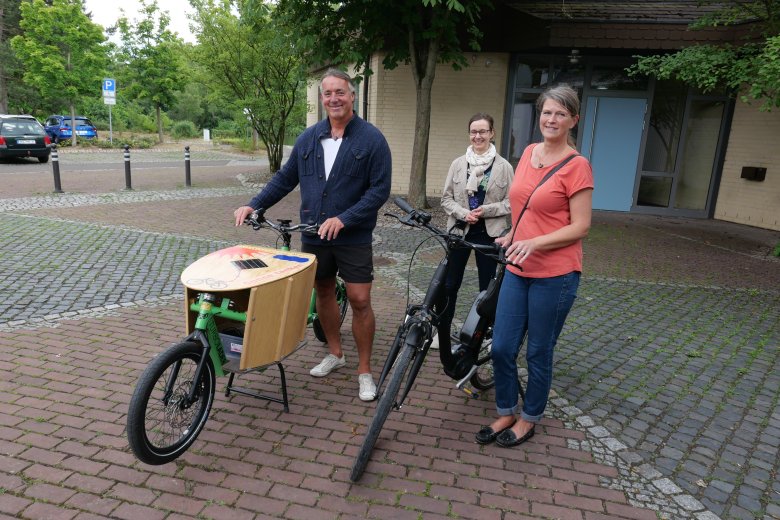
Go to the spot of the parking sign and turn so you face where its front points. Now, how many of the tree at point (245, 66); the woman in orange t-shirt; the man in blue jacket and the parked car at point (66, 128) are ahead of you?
3

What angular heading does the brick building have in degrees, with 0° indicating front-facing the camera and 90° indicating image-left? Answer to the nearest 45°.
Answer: approximately 0°

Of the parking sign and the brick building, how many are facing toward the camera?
2

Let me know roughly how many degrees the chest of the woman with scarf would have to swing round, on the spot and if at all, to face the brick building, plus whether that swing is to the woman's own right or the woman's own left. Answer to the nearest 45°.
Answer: approximately 180°

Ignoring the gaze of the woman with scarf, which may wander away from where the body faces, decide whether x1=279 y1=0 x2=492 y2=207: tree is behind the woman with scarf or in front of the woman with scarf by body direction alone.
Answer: behind

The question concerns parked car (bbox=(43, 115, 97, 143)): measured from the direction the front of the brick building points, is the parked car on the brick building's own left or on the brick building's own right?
on the brick building's own right

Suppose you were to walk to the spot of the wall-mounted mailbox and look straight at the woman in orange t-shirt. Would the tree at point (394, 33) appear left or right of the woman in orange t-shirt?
right

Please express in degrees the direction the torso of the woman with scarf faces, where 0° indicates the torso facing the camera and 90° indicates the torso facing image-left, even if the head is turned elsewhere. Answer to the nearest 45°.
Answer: approximately 0°

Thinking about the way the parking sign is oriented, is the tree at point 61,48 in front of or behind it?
behind

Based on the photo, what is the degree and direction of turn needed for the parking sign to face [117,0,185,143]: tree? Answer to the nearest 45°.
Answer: approximately 90° to its left
